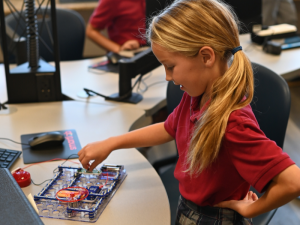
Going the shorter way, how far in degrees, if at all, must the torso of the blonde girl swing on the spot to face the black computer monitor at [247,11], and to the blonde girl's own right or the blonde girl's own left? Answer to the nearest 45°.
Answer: approximately 135° to the blonde girl's own right

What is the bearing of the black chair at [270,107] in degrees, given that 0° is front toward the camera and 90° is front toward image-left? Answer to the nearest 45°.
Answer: approximately 45°

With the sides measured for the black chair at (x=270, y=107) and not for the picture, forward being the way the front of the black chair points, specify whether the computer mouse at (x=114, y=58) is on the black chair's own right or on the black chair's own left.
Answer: on the black chair's own right

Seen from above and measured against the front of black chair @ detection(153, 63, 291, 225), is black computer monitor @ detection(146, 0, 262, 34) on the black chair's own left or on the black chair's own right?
on the black chair's own right

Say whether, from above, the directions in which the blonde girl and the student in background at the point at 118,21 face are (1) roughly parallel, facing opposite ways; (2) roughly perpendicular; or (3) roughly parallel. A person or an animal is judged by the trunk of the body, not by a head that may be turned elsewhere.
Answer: roughly perpendicular

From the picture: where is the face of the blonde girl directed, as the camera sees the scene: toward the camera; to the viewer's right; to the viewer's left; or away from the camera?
to the viewer's left

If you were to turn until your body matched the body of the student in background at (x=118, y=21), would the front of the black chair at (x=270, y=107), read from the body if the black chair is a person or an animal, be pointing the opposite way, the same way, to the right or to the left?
to the right
